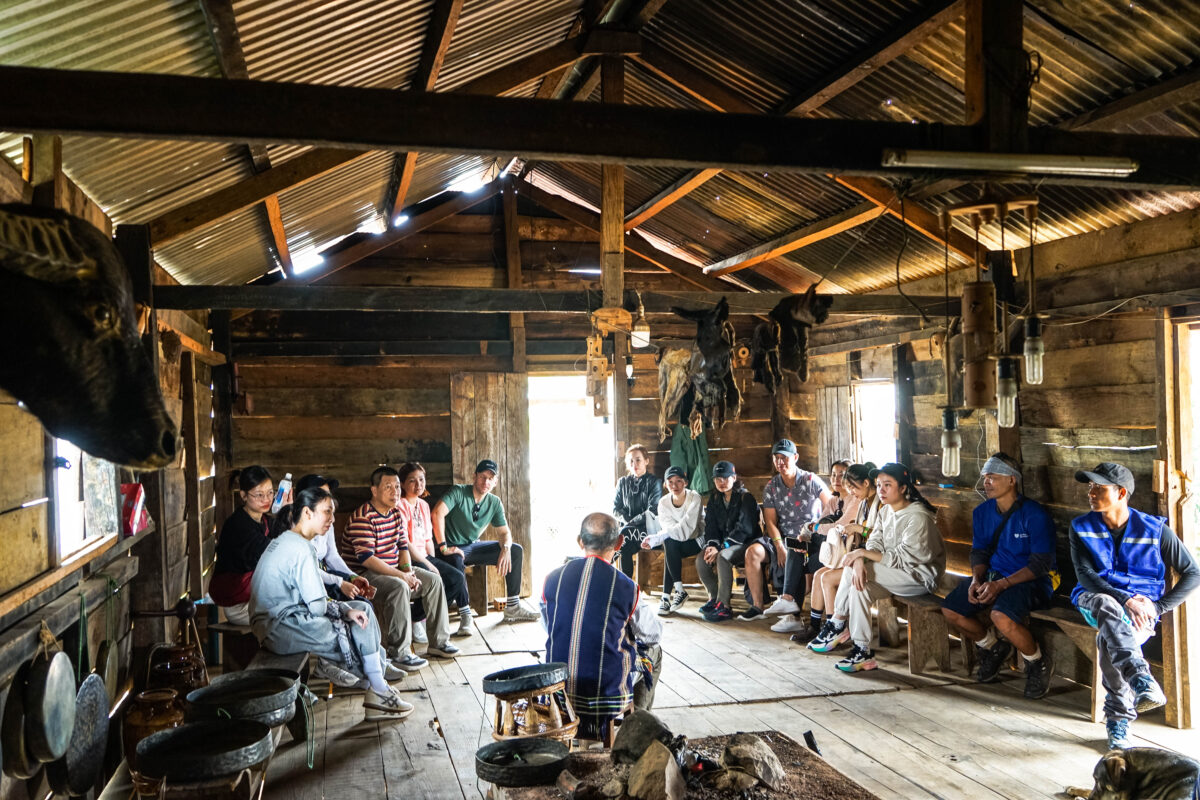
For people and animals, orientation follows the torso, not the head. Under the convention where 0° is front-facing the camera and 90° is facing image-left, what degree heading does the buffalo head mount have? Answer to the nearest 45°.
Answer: approximately 270°

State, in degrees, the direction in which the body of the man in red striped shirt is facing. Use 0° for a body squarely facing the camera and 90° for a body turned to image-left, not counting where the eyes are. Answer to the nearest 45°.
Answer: approximately 315°

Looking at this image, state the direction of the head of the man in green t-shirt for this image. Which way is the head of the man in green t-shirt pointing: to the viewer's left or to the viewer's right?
to the viewer's right

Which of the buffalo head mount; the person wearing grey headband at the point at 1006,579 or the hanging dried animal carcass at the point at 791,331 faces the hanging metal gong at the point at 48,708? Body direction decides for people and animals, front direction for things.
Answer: the person wearing grey headband

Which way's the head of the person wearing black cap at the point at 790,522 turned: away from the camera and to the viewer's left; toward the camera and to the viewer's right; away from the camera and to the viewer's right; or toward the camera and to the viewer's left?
toward the camera and to the viewer's left

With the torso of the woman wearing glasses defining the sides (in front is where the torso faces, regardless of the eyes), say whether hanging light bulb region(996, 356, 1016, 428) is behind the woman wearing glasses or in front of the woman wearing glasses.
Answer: in front

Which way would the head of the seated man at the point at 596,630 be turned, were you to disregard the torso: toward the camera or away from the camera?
away from the camera
